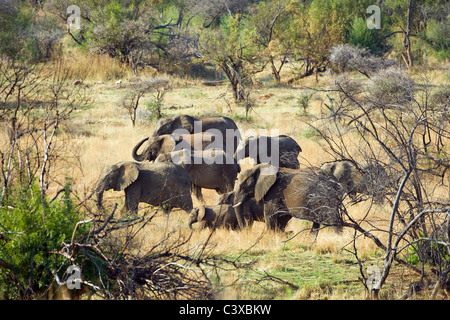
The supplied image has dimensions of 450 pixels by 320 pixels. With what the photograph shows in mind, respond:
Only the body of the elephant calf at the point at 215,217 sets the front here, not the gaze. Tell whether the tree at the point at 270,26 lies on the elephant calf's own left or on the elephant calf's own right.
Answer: on the elephant calf's own right

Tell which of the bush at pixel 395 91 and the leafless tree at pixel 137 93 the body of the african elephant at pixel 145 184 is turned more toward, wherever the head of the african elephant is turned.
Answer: the leafless tree

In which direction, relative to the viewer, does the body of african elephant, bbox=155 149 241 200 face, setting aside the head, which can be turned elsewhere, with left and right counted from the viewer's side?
facing to the left of the viewer

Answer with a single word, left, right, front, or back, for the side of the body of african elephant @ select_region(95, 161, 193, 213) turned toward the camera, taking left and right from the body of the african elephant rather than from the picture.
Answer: left

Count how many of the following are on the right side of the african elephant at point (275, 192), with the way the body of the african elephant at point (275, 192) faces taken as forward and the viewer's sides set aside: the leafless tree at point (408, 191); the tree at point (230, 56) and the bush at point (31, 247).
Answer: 1

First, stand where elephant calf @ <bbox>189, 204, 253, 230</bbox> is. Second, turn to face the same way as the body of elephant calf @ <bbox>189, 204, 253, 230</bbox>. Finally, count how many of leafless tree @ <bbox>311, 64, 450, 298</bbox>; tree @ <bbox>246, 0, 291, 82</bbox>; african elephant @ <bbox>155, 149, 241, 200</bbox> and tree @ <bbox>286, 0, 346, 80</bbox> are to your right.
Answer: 3

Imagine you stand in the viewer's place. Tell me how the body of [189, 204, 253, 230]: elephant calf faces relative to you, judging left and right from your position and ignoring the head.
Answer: facing to the left of the viewer

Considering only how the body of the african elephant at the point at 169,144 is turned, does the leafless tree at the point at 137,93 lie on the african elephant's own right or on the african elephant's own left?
on the african elephant's own right

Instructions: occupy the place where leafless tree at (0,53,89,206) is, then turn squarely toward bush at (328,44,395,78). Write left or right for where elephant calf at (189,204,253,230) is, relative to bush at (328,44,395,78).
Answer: right

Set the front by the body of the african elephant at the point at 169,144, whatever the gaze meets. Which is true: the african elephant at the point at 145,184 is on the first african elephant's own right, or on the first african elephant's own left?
on the first african elephant's own left

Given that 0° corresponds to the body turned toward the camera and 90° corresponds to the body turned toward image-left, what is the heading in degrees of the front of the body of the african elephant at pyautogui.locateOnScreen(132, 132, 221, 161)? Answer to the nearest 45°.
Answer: approximately 90°

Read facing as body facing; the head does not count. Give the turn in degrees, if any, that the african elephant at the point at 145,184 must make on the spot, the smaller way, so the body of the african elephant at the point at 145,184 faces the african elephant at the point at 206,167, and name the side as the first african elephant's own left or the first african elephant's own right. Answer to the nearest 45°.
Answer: approximately 135° to the first african elephant's own right
